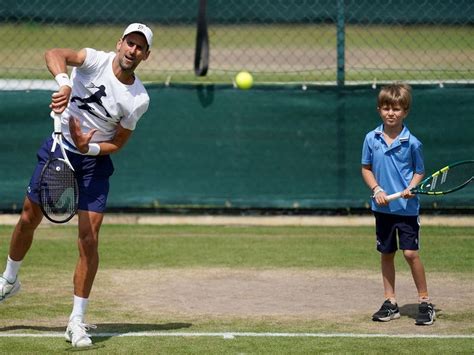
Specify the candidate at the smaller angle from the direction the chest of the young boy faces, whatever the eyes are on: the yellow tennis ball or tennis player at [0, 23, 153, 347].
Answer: the tennis player

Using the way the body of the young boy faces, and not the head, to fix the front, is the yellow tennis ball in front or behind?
behind

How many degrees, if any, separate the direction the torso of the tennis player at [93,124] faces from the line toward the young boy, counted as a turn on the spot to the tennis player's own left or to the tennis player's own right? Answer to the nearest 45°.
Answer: approximately 90° to the tennis player's own left

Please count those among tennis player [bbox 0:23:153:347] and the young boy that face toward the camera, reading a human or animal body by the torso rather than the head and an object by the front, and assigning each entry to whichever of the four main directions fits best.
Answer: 2

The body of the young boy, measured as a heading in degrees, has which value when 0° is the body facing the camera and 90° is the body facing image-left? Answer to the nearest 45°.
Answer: approximately 0°

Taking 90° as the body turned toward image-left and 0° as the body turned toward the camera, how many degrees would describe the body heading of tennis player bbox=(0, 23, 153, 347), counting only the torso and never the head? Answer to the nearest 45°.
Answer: approximately 0°

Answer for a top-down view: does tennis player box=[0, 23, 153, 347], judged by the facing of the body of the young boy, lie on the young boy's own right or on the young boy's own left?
on the young boy's own right

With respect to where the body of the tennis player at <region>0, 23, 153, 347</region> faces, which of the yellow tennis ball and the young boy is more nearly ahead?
the young boy
